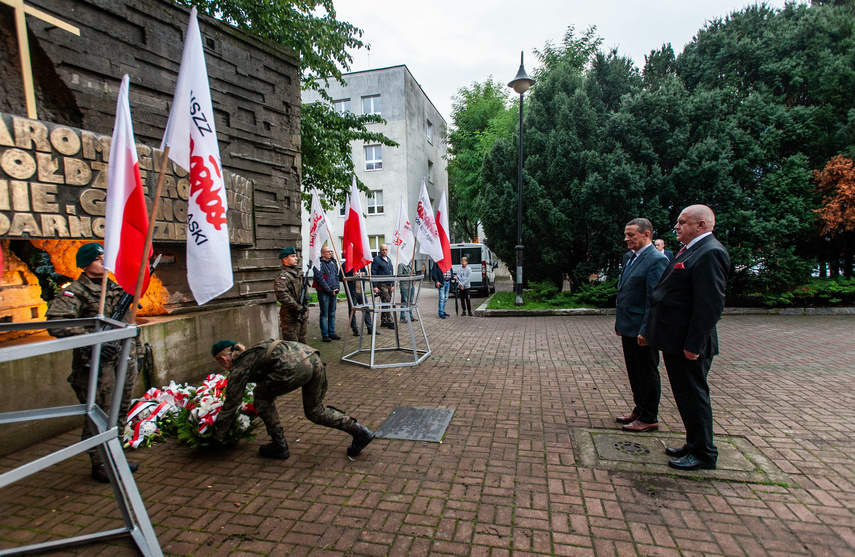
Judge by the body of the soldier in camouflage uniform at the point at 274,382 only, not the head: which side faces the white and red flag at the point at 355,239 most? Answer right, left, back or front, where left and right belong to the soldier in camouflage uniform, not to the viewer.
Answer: right

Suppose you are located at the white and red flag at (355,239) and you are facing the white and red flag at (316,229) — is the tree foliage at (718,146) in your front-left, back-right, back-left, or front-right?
back-right

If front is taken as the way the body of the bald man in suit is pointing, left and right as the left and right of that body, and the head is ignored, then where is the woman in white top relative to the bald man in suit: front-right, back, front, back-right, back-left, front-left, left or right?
front-right

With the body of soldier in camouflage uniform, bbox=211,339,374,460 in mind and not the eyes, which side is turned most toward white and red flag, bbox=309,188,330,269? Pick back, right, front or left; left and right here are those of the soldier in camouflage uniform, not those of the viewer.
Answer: right

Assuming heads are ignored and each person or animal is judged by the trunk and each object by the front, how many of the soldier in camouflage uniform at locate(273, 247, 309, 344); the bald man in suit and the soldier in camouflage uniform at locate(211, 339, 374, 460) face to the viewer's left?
2

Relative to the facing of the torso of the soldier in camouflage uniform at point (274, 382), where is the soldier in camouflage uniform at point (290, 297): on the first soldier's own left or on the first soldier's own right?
on the first soldier's own right

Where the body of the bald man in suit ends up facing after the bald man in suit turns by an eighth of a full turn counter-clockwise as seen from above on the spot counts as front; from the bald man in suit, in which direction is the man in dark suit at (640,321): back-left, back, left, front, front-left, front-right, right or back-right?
right

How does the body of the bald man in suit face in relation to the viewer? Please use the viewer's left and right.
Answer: facing to the left of the viewer

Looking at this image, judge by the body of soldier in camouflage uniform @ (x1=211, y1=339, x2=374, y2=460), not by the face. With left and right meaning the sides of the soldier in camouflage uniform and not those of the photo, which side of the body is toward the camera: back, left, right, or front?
left

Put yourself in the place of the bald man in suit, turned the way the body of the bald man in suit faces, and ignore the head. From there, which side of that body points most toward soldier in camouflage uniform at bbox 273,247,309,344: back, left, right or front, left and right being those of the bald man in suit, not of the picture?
front

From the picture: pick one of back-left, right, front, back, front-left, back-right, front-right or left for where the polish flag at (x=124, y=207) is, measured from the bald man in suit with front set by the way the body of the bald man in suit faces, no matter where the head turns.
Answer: front-left

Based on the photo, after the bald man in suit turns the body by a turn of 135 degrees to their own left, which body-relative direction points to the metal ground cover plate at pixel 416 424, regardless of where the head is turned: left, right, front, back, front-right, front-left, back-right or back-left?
back-right

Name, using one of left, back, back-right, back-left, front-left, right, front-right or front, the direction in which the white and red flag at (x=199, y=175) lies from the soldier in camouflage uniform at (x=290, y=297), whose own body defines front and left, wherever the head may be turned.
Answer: right

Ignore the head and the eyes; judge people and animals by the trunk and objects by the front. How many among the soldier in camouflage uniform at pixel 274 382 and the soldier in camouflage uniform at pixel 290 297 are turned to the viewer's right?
1

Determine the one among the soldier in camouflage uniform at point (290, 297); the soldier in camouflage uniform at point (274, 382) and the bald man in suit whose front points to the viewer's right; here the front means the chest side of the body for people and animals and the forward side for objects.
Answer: the soldier in camouflage uniform at point (290, 297)

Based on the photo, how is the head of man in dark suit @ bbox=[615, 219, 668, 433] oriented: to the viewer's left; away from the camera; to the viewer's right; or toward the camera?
to the viewer's left

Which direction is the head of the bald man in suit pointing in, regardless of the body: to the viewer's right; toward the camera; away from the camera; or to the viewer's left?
to the viewer's left
